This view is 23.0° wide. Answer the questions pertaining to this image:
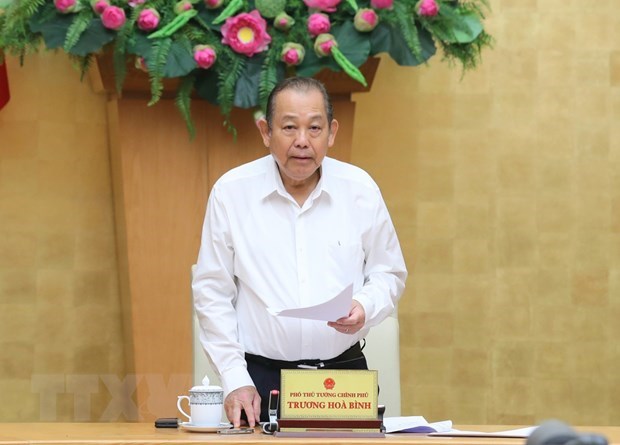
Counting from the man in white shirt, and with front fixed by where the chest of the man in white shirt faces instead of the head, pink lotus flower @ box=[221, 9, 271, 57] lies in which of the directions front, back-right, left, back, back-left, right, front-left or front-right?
back

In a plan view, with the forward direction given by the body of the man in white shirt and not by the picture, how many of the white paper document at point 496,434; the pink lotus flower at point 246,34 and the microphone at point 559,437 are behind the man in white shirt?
1

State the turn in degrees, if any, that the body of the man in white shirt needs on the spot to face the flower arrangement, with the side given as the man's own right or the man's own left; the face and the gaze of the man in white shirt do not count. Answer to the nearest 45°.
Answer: approximately 180°

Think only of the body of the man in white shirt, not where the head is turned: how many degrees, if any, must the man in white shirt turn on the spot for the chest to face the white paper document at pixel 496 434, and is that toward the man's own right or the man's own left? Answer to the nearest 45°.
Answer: approximately 45° to the man's own left

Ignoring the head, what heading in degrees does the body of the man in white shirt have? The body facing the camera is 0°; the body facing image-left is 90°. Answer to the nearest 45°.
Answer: approximately 0°

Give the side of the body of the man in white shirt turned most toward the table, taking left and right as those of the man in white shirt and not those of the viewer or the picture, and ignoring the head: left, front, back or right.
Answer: front
